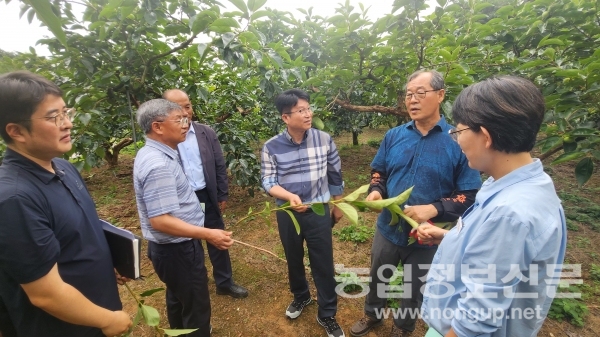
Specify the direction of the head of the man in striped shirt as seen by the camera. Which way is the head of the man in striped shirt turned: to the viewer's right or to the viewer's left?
to the viewer's right

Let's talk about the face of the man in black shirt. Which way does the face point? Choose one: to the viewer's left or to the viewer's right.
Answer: to the viewer's right

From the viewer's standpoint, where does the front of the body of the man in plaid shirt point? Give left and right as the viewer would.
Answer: facing the viewer

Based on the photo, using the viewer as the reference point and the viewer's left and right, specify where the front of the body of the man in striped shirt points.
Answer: facing to the right of the viewer

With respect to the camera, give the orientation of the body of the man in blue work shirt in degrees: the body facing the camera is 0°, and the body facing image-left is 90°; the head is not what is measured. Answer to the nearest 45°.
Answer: approximately 45°

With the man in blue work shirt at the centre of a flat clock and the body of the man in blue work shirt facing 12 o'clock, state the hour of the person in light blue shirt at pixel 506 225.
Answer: The person in light blue shirt is roughly at 10 o'clock from the man in blue work shirt.

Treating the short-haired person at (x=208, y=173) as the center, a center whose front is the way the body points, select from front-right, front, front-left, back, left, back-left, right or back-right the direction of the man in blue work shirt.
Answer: front

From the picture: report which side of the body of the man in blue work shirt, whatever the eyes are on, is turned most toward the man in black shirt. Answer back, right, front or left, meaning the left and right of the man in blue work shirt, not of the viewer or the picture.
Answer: front

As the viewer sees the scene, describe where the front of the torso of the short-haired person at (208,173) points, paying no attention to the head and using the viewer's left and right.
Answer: facing the viewer and to the right of the viewer

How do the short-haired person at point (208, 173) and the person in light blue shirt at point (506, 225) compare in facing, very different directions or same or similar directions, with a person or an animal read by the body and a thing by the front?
very different directions

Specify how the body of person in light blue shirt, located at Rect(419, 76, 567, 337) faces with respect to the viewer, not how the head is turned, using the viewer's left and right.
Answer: facing to the left of the viewer

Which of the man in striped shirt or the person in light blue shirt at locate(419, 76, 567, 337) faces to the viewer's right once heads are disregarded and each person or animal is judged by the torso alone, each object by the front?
the man in striped shirt

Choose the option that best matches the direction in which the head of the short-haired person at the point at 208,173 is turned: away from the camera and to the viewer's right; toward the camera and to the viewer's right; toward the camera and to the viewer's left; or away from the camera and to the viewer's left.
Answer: toward the camera and to the viewer's right
